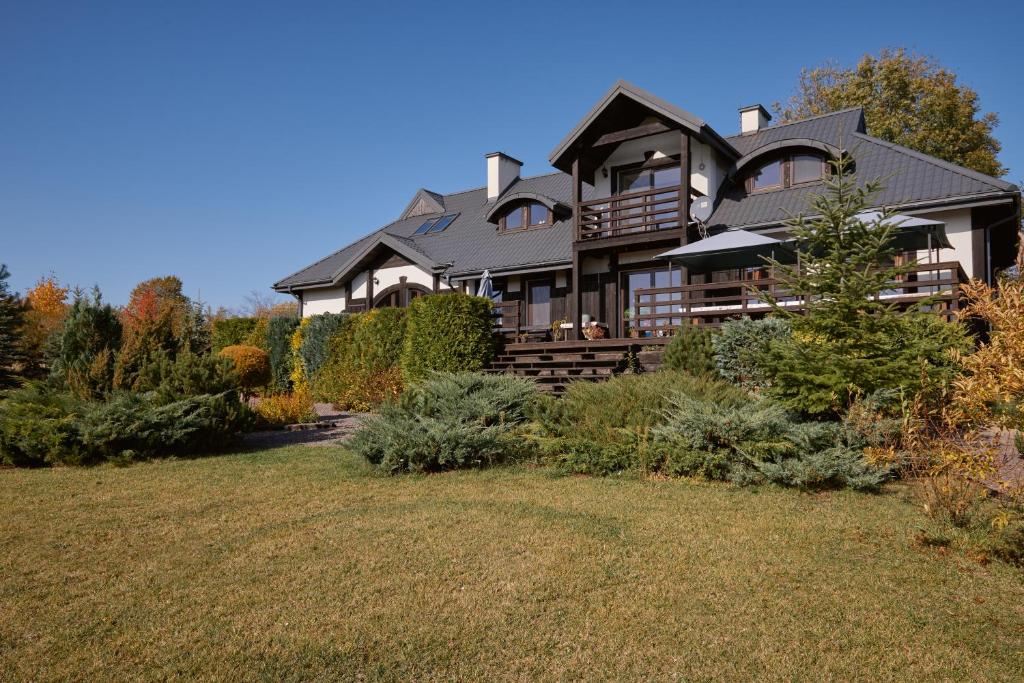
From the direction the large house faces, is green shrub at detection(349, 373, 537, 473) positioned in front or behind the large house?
in front

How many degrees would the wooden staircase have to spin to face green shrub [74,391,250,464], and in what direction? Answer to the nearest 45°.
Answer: approximately 45° to its right

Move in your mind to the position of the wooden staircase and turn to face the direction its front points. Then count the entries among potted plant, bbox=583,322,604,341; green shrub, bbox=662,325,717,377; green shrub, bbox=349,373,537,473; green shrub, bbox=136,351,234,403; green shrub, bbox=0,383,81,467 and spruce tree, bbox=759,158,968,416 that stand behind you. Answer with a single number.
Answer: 1

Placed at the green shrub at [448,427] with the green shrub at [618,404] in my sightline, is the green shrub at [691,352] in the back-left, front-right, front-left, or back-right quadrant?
front-left

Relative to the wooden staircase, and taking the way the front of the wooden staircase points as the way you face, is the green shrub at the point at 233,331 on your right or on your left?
on your right

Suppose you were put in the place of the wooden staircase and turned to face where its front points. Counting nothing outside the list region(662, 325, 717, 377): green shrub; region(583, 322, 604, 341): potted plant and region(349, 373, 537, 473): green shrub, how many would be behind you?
1

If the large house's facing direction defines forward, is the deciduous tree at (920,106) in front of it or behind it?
behind

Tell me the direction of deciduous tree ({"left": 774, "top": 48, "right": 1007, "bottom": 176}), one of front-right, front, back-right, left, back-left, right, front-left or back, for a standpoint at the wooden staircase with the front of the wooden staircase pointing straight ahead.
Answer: back-left

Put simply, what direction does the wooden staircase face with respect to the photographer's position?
facing the viewer

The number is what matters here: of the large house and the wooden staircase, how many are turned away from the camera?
0

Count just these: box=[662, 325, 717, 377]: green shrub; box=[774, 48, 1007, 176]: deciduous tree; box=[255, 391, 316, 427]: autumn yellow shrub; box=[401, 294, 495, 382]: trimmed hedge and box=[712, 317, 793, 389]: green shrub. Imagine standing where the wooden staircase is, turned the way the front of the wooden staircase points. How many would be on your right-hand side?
2

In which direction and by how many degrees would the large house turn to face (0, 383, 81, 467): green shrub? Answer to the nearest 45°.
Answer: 0° — it already faces it

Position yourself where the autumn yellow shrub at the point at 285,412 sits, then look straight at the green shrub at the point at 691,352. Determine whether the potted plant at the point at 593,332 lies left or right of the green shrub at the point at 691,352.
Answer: left

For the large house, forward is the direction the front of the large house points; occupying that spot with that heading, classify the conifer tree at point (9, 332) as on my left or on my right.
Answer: on my right

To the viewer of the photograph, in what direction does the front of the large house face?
facing the viewer and to the left of the viewer

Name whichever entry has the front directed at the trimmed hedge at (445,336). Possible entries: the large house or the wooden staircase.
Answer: the large house
